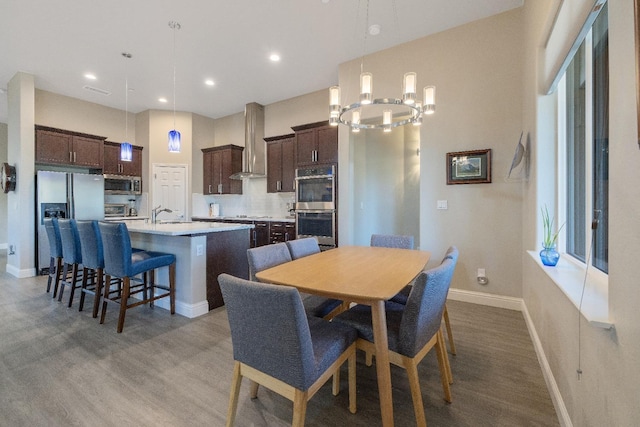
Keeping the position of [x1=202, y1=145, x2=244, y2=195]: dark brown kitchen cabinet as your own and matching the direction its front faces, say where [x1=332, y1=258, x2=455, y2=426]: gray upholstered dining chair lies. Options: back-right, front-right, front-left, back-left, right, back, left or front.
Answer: front-left

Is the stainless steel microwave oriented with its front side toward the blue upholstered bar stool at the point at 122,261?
yes

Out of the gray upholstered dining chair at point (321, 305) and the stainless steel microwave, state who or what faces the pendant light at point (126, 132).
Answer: the stainless steel microwave

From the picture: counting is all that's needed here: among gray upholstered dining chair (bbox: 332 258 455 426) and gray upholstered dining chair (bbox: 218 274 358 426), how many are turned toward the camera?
0

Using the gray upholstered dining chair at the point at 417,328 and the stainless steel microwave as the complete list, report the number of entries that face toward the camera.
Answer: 1

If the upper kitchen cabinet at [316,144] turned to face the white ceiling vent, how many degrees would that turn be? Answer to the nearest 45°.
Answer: approximately 45° to its right

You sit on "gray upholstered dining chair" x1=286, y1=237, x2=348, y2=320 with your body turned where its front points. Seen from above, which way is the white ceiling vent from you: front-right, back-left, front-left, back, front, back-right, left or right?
back

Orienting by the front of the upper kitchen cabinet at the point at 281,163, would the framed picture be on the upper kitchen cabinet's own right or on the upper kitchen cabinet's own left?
on the upper kitchen cabinet's own left

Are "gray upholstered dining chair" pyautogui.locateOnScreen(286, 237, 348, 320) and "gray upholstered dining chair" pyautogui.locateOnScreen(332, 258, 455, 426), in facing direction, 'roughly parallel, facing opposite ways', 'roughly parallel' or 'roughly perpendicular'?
roughly parallel, facing opposite ways

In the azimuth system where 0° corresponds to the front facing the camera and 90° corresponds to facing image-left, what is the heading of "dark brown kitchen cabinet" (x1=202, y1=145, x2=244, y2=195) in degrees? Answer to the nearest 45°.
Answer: approximately 45°

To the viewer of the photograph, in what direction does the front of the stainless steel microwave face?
facing the viewer

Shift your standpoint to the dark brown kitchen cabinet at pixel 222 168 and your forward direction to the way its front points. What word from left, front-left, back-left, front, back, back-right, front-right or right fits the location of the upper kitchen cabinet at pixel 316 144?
left
